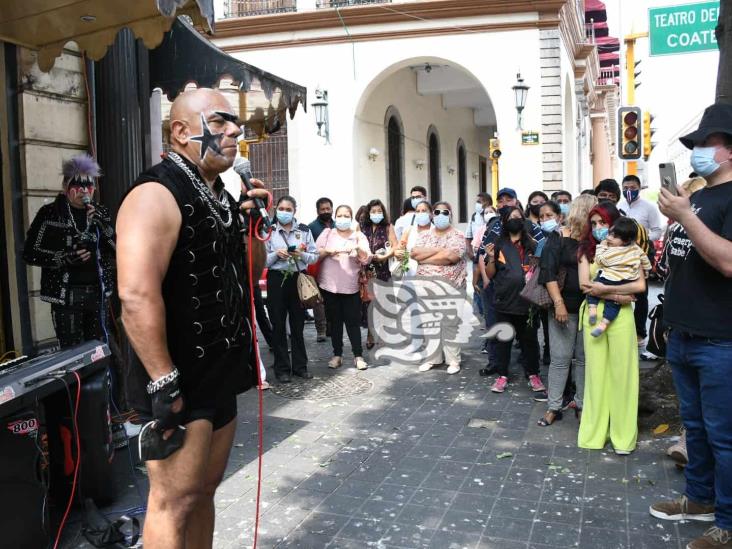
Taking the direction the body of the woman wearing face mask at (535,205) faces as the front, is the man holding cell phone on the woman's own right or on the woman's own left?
on the woman's own left
